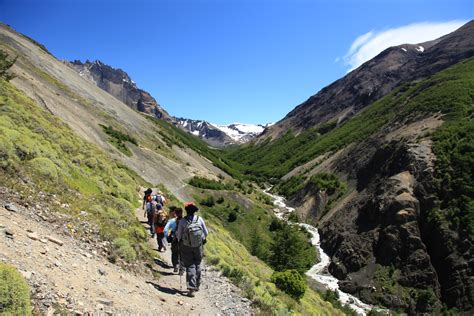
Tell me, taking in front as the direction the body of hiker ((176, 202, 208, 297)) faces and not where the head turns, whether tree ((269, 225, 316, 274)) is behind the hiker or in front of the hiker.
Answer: in front

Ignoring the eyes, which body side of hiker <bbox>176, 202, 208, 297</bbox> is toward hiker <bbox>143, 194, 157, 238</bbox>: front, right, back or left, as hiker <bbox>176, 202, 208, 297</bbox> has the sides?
front

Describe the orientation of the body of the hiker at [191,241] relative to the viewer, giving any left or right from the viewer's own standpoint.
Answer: facing away from the viewer

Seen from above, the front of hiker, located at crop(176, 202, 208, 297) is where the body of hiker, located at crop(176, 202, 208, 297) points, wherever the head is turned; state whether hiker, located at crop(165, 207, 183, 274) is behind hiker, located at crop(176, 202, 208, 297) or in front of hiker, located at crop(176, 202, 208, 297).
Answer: in front

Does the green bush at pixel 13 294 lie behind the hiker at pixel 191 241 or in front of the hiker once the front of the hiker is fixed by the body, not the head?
behind

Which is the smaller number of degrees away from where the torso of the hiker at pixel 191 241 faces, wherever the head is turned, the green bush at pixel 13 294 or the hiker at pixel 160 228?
the hiker

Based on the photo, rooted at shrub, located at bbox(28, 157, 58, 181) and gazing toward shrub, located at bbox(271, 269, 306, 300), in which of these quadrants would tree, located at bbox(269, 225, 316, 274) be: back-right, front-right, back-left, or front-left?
front-left

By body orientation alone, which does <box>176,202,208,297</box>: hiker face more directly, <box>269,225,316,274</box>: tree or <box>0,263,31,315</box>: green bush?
the tree

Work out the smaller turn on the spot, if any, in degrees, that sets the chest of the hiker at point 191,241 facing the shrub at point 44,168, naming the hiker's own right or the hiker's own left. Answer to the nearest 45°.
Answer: approximately 45° to the hiker's own left

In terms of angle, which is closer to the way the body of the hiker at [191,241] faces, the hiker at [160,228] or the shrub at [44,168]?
the hiker

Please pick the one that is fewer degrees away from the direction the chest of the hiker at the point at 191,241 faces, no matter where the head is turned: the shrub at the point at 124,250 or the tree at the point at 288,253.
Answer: the tree

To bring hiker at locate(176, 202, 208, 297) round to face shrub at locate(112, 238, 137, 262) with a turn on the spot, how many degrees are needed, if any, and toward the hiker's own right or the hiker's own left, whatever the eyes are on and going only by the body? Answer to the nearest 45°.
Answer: approximately 45° to the hiker's own left
